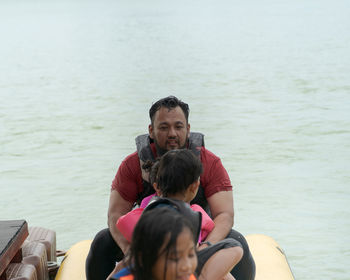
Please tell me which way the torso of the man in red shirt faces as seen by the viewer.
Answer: toward the camera

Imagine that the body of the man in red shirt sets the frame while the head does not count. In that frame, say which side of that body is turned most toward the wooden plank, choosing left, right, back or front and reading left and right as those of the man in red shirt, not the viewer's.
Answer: right
